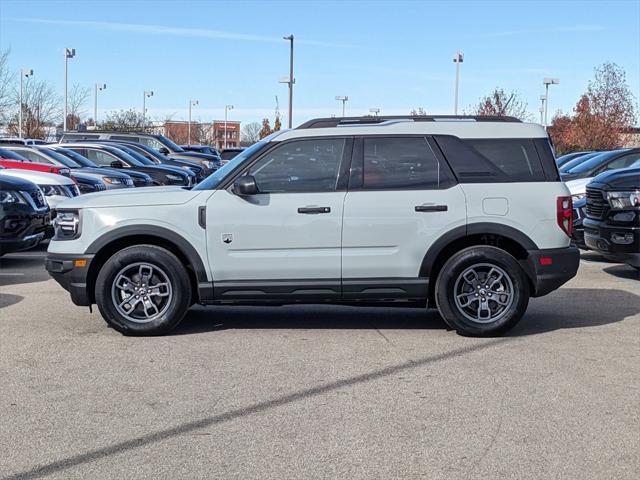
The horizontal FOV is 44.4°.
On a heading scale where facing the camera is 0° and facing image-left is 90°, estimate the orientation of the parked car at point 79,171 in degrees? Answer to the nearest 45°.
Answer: approximately 315°

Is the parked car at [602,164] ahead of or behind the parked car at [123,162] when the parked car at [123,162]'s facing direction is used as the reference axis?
ahead

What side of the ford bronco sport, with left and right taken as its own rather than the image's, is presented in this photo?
left

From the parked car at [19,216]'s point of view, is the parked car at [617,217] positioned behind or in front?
in front

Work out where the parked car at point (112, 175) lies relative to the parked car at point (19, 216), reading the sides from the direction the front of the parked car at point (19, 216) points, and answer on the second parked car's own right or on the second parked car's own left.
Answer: on the second parked car's own left

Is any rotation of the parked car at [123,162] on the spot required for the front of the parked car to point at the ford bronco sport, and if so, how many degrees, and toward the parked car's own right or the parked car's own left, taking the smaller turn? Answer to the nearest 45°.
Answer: approximately 45° to the parked car's own right

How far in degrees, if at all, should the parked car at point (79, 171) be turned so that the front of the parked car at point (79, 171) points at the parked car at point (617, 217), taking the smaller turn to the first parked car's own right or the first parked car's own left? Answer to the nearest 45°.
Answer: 0° — it already faces it

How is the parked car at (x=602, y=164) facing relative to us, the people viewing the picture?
facing the viewer and to the left of the viewer

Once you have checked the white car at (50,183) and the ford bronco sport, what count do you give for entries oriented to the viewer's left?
1

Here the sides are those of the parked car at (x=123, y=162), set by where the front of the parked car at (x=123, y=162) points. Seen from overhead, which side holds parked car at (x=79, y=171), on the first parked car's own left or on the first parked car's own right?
on the first parked car's own right

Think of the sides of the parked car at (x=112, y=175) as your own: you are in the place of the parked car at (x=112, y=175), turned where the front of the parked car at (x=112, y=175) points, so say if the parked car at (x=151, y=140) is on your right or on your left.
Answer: on your left
